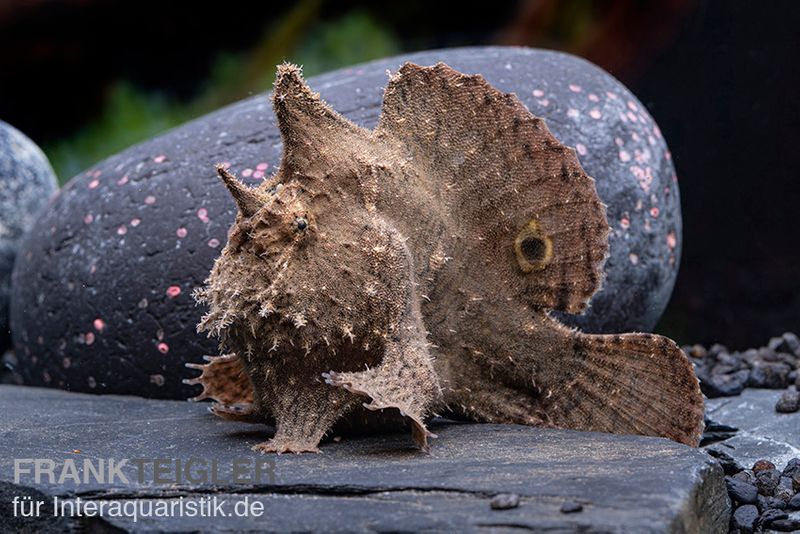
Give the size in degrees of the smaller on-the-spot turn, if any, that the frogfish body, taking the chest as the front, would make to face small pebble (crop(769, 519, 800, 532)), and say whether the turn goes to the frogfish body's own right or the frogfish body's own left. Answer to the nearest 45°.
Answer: approximately 135° to the frogfish body's own left

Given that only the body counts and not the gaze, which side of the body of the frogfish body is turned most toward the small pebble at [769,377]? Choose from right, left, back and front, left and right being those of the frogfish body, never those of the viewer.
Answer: back

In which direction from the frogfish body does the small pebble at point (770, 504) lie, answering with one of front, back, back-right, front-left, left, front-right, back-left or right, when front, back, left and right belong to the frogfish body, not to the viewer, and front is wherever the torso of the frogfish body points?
back-left

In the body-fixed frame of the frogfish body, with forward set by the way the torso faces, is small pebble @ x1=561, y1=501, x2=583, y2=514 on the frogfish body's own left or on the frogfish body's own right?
on the frogfish body's own left

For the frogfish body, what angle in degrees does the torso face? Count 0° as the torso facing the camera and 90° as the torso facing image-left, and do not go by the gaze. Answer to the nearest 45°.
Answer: approximately 45°

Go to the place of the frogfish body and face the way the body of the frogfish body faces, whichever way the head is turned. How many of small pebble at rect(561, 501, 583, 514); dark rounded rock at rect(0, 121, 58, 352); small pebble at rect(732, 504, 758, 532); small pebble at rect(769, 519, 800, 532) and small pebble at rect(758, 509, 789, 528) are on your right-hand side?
1

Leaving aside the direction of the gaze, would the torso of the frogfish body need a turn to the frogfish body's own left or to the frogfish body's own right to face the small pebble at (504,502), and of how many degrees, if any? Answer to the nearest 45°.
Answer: approximately 45° to the frogfish body's own left

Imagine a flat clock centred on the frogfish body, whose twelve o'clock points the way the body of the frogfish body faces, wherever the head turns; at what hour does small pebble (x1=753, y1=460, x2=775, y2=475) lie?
The small pebble is roughly at 7 o'clock from the frogfish body.
